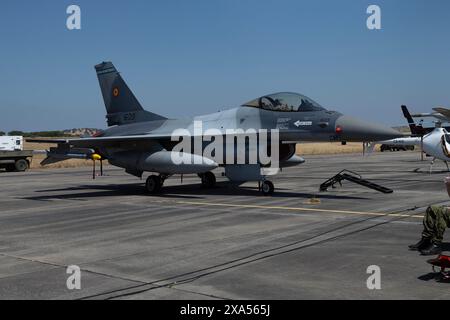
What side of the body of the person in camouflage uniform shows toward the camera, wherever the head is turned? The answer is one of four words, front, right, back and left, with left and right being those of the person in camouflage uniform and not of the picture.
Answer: left

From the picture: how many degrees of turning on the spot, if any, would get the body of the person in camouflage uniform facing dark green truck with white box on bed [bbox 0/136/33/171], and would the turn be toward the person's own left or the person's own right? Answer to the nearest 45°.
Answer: approximately 45° to the person's own right

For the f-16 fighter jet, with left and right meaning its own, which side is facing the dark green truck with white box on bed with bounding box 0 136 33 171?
back
